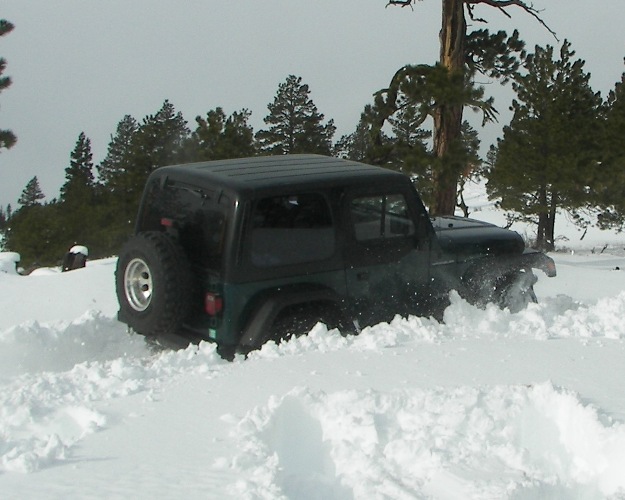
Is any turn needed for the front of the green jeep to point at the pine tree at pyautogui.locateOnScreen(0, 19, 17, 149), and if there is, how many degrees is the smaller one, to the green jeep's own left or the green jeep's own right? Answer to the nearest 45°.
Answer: approximately 90° to the green jeep's own left

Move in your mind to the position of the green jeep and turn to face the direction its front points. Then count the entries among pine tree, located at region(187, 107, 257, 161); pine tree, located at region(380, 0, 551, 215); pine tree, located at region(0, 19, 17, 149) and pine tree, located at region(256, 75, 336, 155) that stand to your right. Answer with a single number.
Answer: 0

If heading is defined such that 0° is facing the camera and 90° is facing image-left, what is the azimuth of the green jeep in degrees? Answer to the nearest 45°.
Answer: approximately 225°

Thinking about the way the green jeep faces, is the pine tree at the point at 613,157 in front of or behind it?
in front

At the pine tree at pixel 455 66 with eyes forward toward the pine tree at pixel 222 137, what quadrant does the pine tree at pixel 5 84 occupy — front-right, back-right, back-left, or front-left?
front-left

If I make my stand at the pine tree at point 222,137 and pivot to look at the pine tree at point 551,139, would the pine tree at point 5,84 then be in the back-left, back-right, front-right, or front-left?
front-right

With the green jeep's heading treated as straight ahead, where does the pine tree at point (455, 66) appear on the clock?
The pine tree is roughly at 11 o'clock from the green jeep.

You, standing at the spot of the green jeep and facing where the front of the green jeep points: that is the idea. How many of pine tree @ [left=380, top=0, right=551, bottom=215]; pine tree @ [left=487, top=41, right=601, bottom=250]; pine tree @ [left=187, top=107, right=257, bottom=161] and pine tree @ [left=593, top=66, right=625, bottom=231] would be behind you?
0

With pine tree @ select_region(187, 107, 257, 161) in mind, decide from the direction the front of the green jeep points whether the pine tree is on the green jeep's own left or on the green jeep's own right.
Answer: on the green jeep's own left

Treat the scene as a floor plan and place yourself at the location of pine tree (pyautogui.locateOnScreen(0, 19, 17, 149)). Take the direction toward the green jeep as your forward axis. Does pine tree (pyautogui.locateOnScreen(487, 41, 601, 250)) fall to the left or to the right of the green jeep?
left

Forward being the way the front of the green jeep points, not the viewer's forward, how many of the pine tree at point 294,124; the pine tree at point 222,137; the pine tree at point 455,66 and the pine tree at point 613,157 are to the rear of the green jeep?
0

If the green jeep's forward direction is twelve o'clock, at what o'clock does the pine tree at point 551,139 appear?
The pine tree is roughly at 11 o'clock from the green jeep.

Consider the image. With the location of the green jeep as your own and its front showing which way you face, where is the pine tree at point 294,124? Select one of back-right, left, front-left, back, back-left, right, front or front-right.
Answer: front-left

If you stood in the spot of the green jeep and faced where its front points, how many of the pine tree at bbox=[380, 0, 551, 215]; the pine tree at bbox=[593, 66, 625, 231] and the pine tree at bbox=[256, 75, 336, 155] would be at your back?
0
